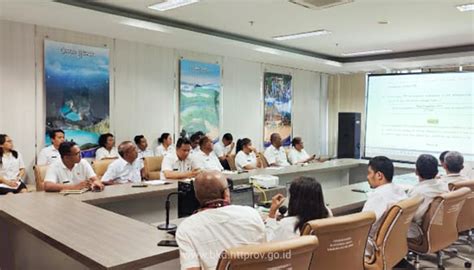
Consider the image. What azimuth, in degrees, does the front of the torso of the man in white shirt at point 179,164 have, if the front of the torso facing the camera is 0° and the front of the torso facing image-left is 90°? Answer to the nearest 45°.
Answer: approximately 315°

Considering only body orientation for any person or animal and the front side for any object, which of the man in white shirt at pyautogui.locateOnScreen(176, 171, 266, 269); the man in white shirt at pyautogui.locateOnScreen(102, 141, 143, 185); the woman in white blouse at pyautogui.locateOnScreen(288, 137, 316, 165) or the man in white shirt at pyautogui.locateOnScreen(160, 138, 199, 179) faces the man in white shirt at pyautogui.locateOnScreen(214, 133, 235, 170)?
the man in white shirt at pyautogui.locateOnScreen(176, 171, 266, 269)

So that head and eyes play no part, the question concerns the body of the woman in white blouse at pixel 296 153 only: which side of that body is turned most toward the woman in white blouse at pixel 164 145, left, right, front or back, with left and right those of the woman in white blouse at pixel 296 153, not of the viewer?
right

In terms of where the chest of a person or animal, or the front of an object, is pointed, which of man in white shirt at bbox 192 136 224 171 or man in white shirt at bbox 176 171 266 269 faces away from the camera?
man in white shirt at bbox 176 171 266 269

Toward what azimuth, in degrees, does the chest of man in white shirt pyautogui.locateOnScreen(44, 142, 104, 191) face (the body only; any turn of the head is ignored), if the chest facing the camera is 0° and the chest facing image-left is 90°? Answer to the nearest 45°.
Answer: approximately 315°

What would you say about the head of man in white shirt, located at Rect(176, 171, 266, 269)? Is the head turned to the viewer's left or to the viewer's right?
to the viewer's right
